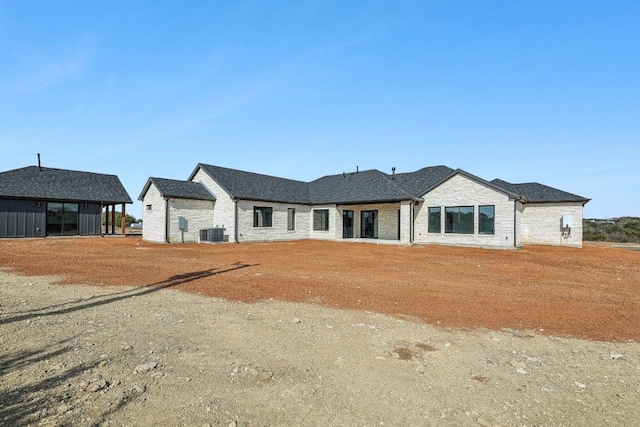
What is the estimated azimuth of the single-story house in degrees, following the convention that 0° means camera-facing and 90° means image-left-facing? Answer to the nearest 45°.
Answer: approximately 180°
